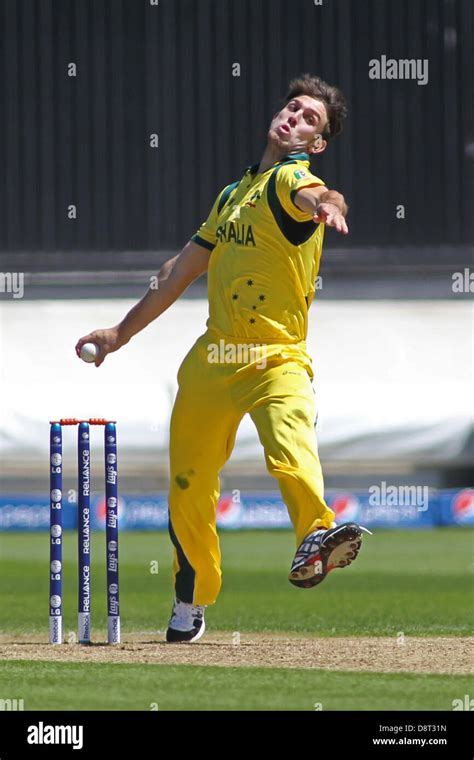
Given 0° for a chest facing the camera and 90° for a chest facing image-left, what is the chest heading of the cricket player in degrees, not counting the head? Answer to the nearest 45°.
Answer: approximately 45°
